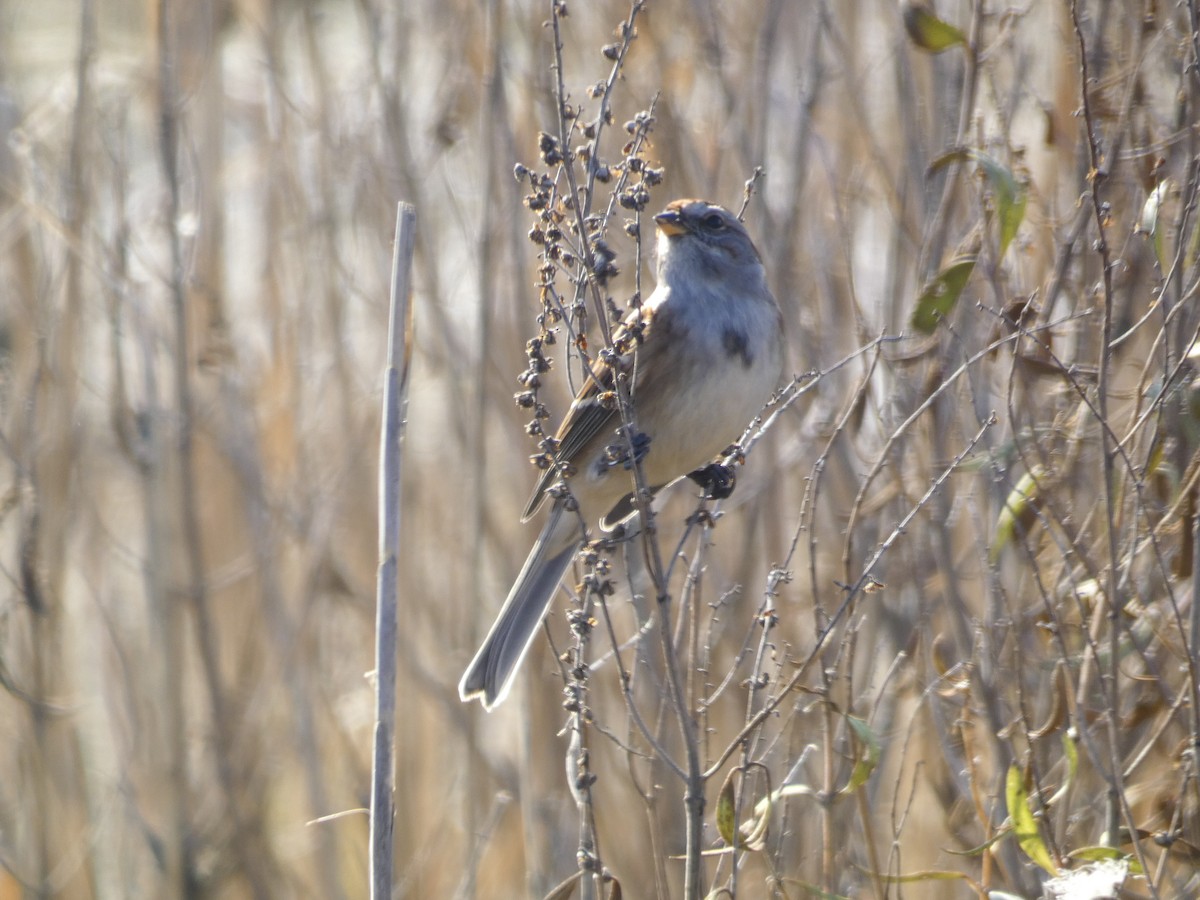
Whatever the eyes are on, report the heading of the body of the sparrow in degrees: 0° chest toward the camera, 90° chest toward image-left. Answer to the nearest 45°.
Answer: approximately 315°

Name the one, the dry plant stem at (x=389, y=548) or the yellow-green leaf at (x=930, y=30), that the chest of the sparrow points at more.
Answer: the yellow-green leaf

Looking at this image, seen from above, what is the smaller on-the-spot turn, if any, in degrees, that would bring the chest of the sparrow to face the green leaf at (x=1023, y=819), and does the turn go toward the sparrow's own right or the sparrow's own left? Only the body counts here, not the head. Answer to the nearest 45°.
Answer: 0° — it already faces it

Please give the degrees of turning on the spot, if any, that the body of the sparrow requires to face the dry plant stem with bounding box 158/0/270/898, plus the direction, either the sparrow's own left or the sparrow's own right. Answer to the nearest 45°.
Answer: approximately 180°

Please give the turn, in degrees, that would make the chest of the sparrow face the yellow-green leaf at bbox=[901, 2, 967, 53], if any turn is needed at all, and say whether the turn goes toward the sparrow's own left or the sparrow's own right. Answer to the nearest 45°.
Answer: approximately 135° to the sparrow's own left
